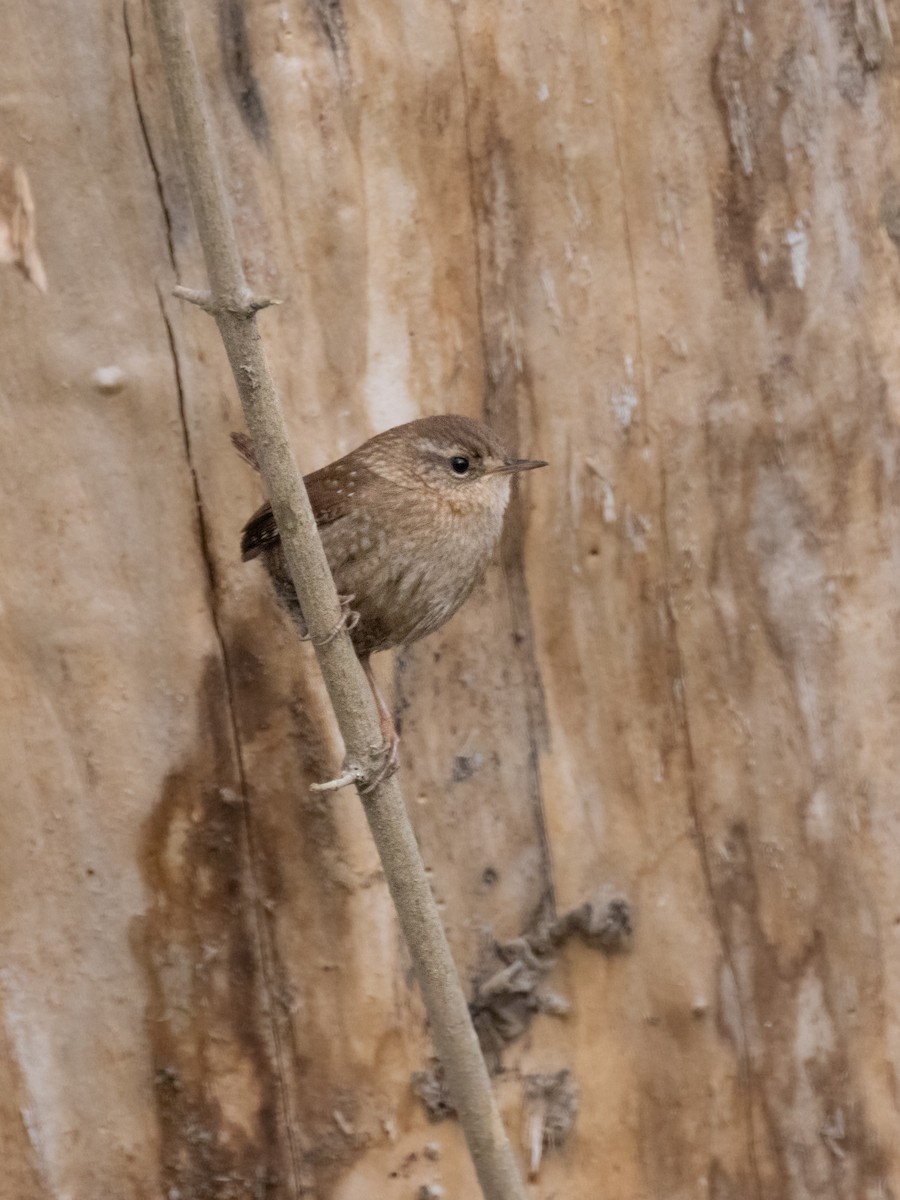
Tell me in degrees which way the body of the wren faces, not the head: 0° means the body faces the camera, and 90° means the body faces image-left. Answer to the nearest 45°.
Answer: approximately 270°
